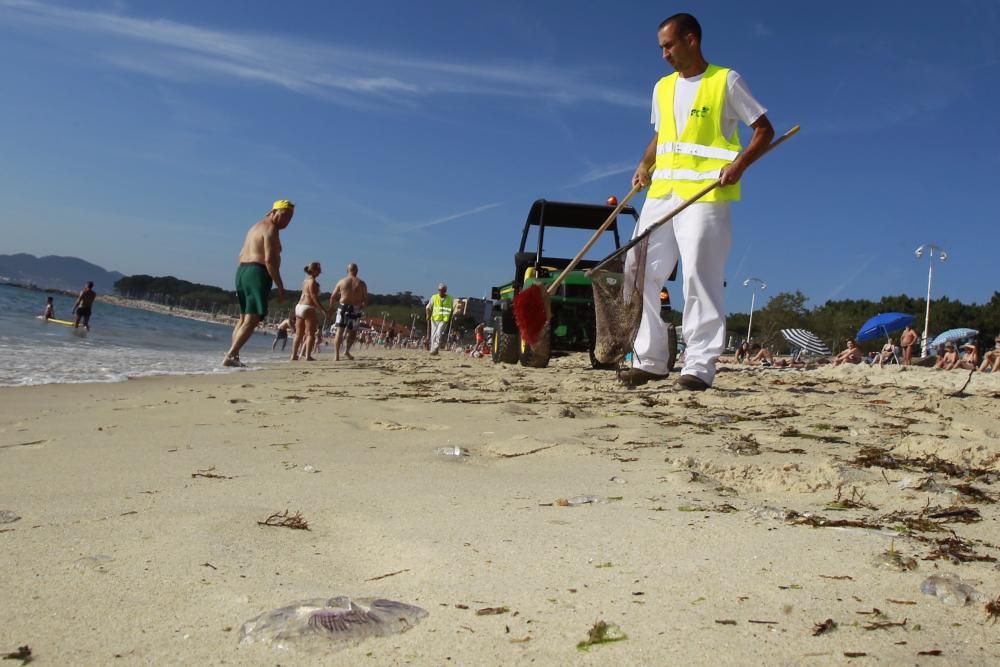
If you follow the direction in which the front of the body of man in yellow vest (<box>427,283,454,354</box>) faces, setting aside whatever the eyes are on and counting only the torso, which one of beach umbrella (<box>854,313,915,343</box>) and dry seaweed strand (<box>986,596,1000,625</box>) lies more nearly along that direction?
the dry seaweed strand

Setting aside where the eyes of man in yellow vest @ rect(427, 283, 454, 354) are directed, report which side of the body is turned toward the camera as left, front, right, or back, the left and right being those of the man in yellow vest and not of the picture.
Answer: front

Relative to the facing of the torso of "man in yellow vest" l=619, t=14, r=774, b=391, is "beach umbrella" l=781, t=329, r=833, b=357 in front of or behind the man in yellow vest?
behind

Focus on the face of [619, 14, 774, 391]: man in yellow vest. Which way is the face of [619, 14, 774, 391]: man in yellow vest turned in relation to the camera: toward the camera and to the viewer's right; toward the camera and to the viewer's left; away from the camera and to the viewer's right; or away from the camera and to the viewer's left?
toward the camera and to the viewer's left

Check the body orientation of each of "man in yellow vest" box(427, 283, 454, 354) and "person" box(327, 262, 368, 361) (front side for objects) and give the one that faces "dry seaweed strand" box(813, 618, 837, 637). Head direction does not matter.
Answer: the man in yellow vest

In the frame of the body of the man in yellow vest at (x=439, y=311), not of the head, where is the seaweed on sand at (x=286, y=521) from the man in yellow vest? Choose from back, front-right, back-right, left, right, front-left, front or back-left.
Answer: front

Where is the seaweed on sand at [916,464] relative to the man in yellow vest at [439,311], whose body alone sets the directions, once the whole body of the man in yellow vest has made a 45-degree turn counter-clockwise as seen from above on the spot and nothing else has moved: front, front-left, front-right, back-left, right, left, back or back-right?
front-right

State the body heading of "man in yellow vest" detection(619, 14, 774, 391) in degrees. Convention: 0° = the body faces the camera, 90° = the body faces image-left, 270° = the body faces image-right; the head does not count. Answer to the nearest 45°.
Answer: approximately 45°

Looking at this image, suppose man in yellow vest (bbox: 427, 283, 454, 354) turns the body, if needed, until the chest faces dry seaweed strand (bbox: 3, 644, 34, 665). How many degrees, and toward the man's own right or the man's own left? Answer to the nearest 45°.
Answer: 0° — they already face it

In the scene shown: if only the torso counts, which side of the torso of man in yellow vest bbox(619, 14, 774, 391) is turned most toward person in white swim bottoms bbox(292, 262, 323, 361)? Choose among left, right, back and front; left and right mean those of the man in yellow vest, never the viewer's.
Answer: right
